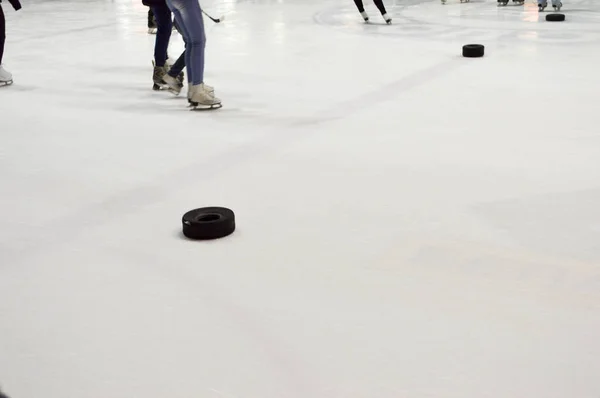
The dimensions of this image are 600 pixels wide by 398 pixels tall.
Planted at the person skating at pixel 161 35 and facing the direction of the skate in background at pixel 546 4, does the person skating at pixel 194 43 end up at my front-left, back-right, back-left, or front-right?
back-right

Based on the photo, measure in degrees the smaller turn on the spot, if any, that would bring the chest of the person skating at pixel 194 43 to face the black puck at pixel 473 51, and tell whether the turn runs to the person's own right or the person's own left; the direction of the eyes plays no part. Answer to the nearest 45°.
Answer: approximately 45° to the person's own left

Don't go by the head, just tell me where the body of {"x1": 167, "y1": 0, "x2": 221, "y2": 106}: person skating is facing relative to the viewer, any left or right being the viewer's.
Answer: facing to the right of the viewer

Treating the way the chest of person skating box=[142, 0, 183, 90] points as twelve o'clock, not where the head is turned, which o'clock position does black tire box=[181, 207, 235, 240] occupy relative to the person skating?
The black tire is roughly at 3 o'clock from the person skating.

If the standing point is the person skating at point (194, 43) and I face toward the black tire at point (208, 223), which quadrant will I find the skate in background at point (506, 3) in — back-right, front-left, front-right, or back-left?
back-left

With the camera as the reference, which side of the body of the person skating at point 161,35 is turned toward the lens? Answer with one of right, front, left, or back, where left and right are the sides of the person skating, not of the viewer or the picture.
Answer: right

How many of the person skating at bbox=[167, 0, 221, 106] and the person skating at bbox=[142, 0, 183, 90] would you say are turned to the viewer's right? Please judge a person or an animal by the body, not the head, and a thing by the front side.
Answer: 2
